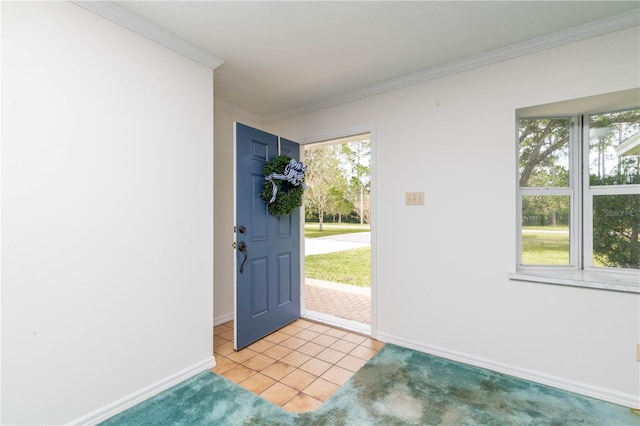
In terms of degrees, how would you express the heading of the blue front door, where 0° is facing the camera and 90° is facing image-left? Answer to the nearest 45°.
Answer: approximately 315°

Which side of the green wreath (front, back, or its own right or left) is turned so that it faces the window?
front

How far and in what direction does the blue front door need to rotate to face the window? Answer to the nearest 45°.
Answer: approximately 45° to its left
